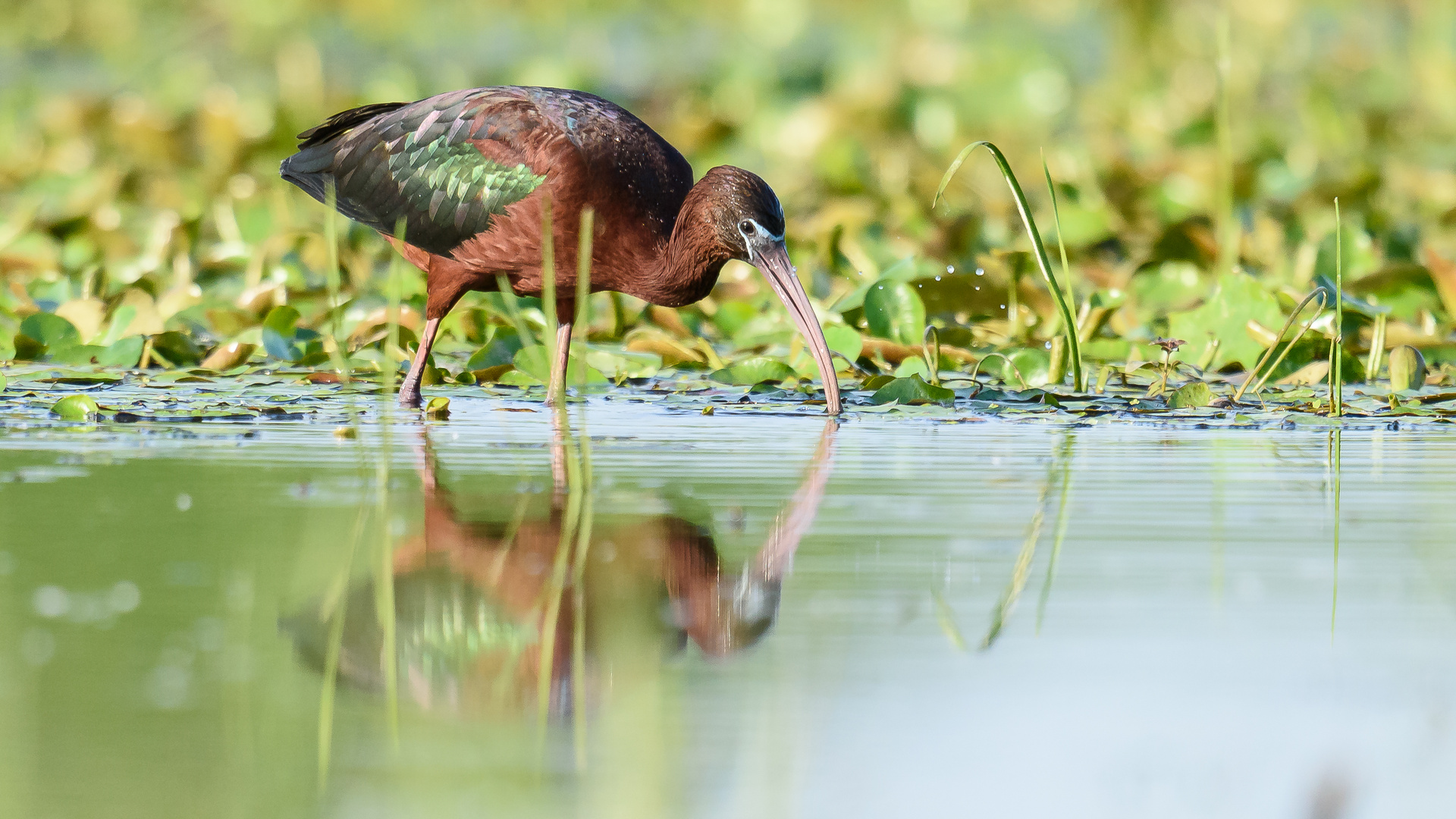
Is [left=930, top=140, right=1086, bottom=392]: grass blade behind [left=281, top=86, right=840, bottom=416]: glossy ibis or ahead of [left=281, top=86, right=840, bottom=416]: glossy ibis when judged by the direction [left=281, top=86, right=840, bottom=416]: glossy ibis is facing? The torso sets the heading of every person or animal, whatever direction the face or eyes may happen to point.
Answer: ahead

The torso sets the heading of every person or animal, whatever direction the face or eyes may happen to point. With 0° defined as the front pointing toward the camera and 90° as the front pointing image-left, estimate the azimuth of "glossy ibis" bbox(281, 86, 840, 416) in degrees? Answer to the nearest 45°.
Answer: approximately 270°

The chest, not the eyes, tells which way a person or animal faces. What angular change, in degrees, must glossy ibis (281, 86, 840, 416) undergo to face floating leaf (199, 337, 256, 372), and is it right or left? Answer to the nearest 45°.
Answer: approximately 180°

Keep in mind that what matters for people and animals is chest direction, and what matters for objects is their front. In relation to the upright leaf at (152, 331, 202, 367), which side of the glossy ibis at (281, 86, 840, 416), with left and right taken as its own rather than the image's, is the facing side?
back

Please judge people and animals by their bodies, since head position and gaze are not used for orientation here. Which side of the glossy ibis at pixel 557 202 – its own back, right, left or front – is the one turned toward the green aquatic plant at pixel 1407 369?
front

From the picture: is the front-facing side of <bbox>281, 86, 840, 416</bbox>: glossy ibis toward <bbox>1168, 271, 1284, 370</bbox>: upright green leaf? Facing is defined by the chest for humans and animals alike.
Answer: yes
